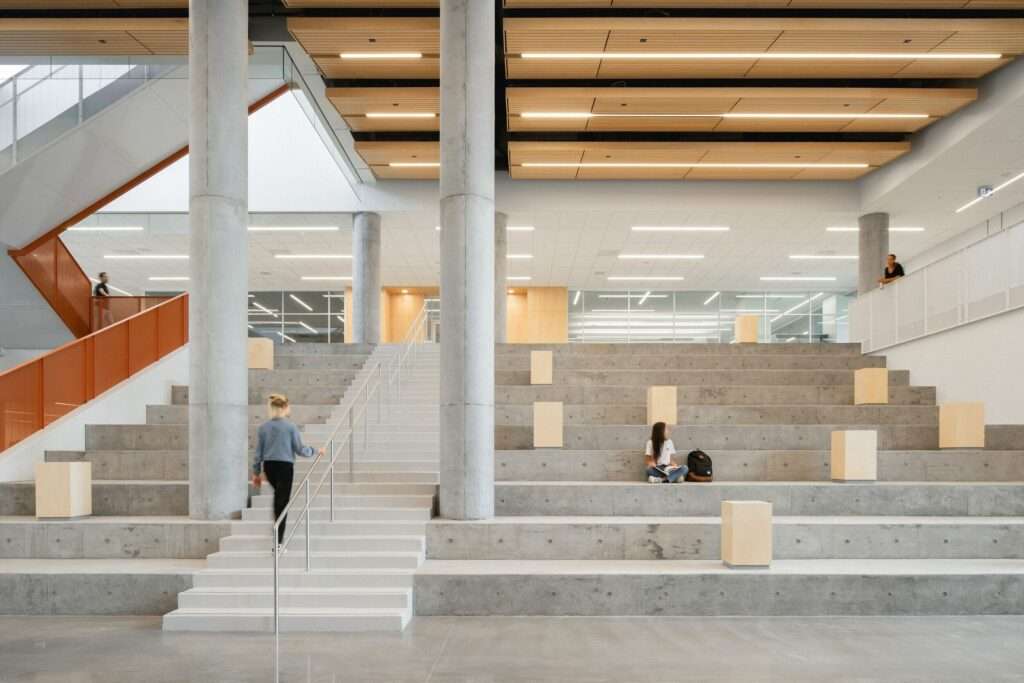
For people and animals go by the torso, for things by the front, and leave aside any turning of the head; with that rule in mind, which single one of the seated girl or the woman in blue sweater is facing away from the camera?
the woman in blue sweater

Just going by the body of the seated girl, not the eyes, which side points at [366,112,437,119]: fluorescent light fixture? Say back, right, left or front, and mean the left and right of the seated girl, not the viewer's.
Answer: back

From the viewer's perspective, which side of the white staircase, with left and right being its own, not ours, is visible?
front

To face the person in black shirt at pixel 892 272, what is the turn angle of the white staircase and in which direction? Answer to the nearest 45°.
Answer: approximately 135° to its left

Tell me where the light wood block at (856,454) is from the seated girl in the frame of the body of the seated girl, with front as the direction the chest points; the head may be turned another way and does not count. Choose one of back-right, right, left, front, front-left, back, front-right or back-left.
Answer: front-left

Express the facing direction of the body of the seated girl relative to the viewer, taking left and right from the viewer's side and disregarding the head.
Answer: facing the viewer and to the right of the viewer

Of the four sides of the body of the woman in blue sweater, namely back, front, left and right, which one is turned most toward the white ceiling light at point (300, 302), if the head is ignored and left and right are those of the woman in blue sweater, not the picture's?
front

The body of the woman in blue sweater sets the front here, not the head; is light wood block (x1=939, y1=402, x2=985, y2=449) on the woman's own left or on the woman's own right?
on the woman's own right

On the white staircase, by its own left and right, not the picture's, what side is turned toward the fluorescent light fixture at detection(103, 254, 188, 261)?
back

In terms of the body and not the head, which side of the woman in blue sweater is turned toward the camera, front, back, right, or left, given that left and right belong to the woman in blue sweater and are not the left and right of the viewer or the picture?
back

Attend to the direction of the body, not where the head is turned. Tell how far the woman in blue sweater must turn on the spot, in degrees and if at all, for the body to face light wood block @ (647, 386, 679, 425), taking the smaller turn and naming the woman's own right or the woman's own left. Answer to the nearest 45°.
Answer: approximately 45° to the woman's own right

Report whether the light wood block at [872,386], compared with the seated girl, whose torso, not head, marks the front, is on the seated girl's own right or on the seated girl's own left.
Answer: on the seated girl's own left
